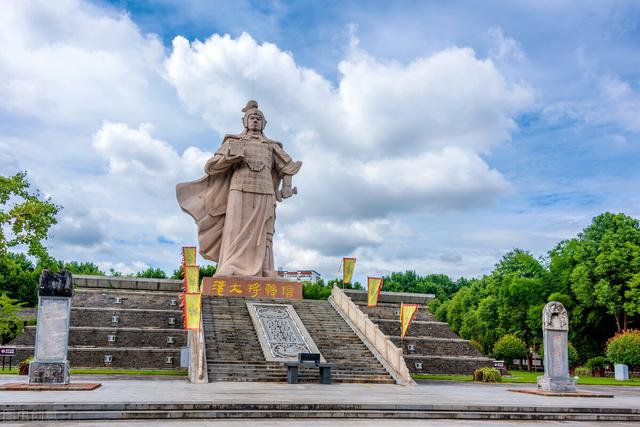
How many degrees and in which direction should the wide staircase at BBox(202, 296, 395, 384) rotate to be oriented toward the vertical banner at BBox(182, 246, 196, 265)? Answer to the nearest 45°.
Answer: approximately 135° to its right

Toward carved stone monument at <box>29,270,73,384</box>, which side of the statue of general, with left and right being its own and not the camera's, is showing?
front

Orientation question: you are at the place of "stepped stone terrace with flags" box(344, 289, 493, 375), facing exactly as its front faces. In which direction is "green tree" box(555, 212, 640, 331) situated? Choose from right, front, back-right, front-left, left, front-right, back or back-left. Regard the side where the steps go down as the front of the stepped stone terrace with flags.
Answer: back-left

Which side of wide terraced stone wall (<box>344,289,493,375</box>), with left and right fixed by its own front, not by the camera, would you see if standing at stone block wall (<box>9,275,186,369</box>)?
right

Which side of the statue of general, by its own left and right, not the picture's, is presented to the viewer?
front

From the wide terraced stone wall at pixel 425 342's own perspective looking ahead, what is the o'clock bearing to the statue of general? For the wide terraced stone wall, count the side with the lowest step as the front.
The statue of general is roughly at 3 o'clock from the wide terraced stone wall.

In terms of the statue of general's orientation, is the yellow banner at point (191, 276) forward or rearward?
forward

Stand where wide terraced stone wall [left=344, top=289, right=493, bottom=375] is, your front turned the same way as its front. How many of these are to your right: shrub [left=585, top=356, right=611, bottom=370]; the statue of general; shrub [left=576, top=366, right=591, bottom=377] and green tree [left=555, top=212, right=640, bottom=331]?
1

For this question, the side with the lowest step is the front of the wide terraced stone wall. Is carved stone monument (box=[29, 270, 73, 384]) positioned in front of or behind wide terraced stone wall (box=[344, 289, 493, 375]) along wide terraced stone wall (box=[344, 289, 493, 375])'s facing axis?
in front

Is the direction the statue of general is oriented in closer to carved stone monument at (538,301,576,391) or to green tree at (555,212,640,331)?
the carved stone monument
